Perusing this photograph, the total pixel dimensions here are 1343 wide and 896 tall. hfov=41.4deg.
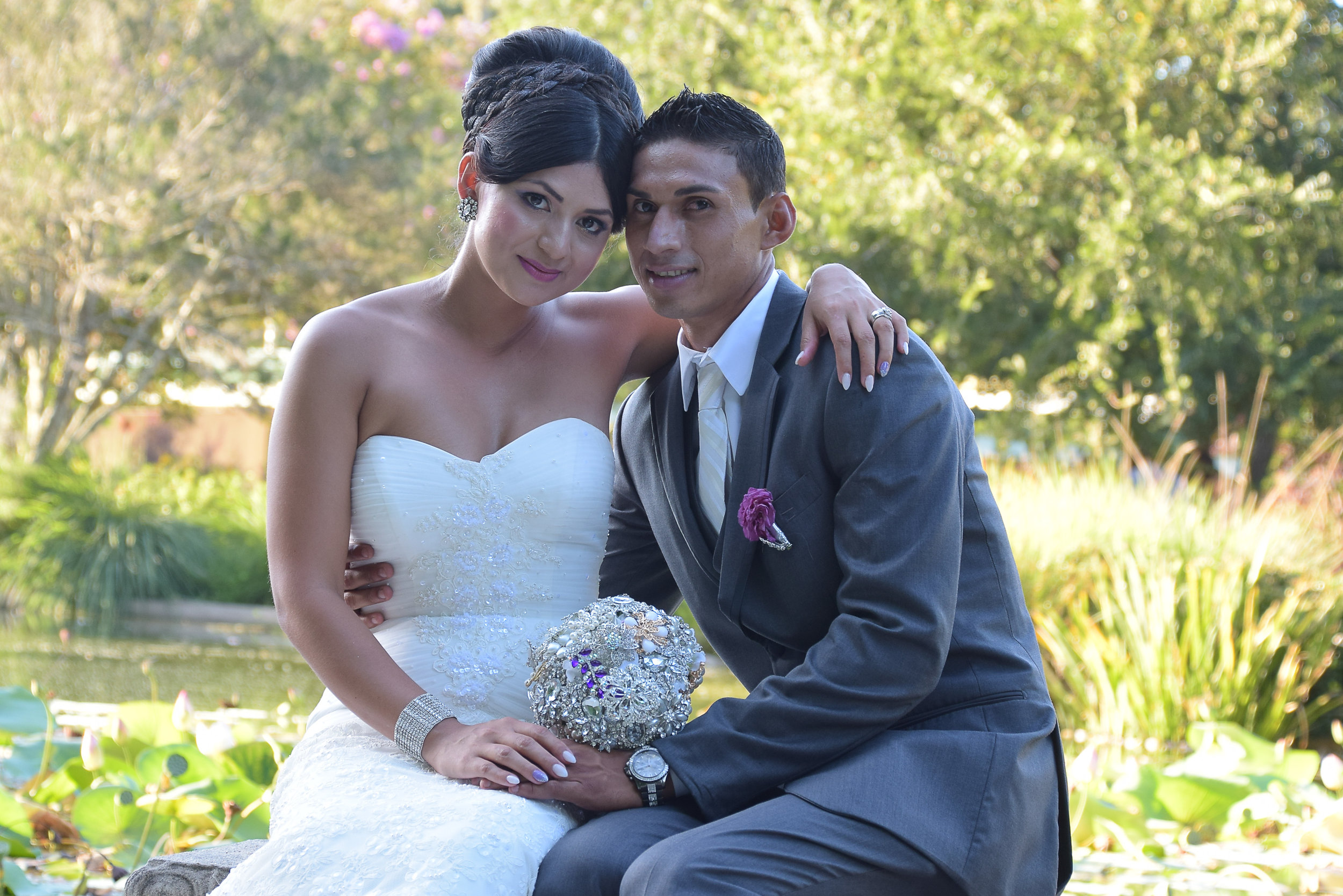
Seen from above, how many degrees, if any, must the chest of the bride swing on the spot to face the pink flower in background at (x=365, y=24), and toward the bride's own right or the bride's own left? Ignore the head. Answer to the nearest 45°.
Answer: approximately 180°

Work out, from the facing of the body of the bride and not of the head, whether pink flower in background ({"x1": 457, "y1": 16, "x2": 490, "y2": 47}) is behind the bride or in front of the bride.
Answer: behind

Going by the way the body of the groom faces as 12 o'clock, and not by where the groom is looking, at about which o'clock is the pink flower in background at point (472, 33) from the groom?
The pink flower in background is roughly at 4 o'clock from the groom.

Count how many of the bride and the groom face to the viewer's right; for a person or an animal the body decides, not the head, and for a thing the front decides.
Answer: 0

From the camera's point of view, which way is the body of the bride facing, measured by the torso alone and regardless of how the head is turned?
toward the camera

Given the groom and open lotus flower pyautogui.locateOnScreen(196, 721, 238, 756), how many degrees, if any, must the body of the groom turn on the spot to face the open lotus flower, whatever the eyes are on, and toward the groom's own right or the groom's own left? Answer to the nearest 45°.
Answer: approximately 90° to the groom's own right

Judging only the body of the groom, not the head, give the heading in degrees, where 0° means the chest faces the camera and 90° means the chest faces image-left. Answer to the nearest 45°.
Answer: approximately 45°

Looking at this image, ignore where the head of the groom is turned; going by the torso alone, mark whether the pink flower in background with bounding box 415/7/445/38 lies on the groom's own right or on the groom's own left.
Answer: on the groom's own right

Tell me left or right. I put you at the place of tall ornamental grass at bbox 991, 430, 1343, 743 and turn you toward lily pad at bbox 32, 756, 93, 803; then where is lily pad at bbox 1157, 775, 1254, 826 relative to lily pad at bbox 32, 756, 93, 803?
left

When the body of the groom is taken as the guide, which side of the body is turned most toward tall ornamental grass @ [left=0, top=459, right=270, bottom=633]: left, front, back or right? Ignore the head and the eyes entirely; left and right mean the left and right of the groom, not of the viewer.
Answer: right
